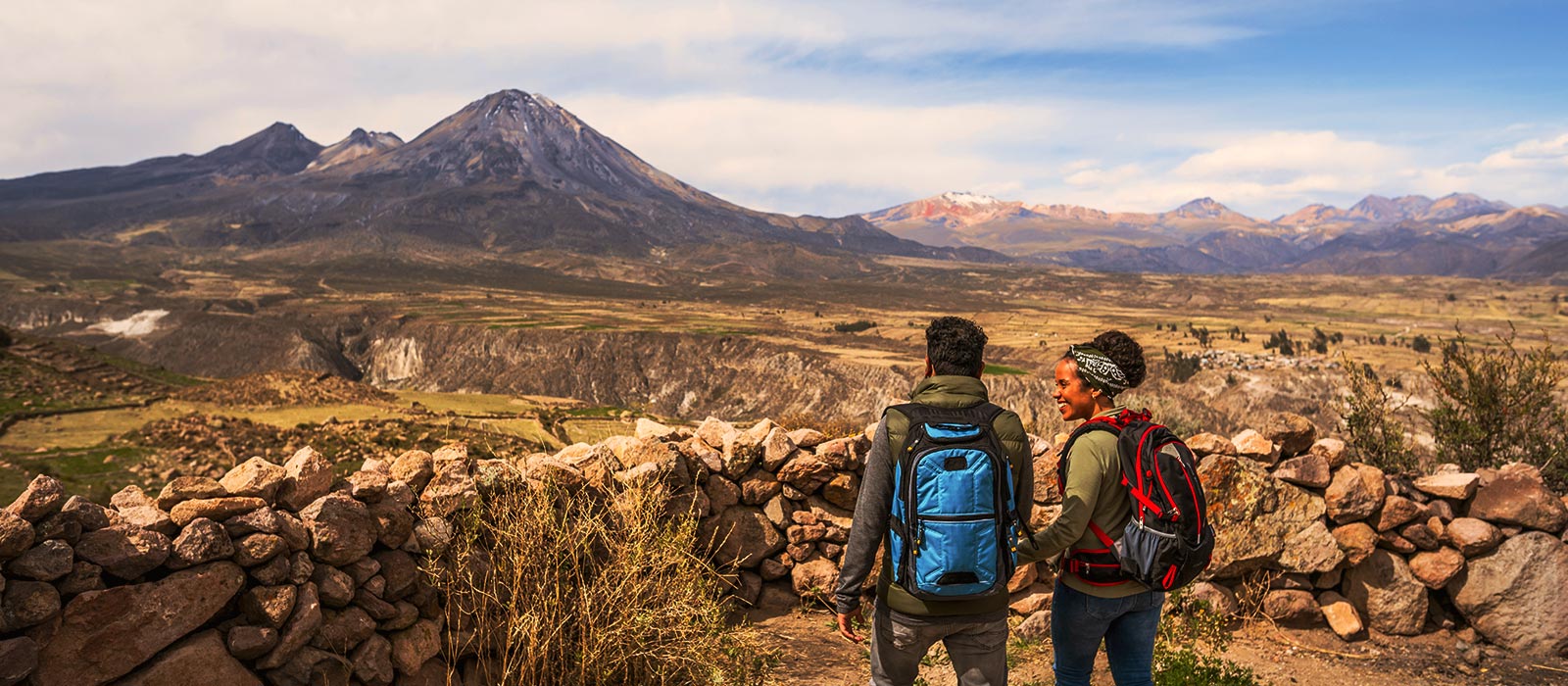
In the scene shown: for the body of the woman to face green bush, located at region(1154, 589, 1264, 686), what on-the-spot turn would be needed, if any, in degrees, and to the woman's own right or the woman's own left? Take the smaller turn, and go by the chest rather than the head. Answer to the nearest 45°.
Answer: approximately 45° to the woman's own right

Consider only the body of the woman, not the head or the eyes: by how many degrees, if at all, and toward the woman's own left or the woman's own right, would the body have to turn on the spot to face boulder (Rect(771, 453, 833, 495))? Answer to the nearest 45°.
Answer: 0° — they already face it

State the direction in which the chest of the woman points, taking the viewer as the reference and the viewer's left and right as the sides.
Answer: facing away from the viewer and to the left of the viewer

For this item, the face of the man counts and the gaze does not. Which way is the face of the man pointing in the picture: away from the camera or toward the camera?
away from the camera

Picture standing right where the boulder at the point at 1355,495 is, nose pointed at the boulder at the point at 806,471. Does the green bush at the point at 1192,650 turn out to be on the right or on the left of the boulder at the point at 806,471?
left

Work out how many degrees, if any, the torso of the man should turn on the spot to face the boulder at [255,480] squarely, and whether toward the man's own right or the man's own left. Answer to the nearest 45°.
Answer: approximately 90° to the man's own left

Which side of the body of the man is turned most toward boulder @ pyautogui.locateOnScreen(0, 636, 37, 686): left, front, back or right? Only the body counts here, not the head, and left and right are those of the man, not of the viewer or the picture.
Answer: left

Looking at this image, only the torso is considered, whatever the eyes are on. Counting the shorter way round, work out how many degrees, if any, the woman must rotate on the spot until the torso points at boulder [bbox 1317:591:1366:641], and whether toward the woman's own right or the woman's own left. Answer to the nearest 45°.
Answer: approximately 90° to the woman's own right

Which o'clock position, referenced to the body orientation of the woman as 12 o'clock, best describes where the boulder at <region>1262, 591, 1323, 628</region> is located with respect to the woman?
The boulder is roughly at 2 o'clock from the woman.

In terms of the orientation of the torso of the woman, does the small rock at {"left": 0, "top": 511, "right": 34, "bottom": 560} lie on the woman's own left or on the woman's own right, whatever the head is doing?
on the woman's own left

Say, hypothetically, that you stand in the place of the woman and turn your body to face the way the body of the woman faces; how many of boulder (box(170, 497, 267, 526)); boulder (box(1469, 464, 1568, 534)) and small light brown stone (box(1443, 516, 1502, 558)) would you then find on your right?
2

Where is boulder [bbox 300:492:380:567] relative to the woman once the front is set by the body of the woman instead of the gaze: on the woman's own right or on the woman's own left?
on the woman's own left

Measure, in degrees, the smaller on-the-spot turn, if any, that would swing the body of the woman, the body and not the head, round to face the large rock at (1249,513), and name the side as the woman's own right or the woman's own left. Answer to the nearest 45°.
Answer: approximately 45° to the woman's own right

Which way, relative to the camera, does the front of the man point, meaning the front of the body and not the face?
away from the camera
